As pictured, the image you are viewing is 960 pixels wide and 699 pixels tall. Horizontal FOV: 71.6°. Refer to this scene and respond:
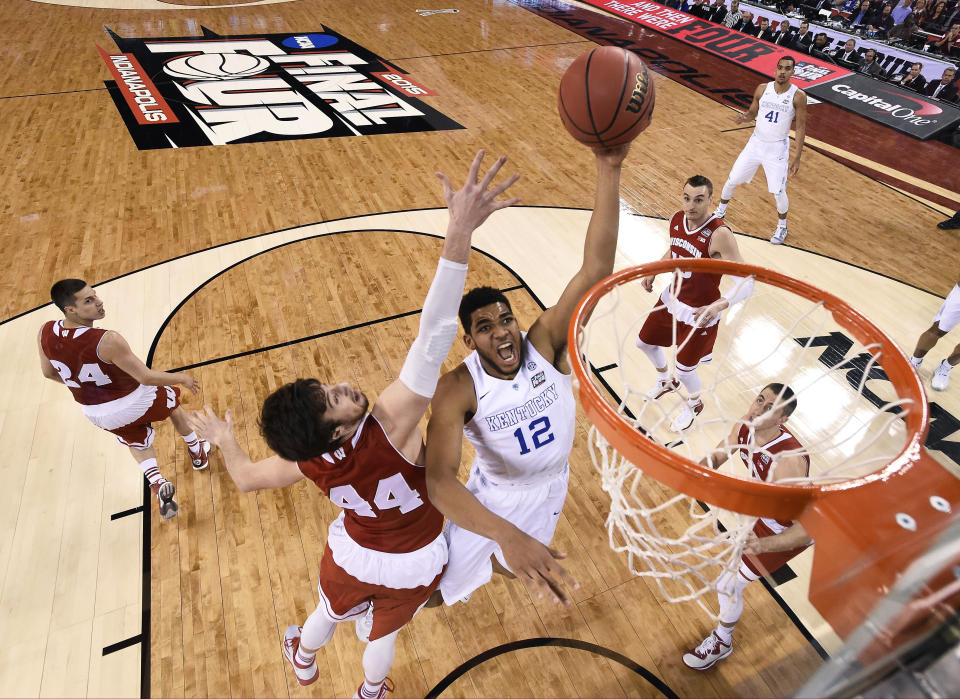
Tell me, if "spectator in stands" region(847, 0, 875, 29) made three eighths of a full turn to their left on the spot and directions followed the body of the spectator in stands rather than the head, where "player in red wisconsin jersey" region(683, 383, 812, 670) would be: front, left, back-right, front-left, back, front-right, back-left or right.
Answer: right

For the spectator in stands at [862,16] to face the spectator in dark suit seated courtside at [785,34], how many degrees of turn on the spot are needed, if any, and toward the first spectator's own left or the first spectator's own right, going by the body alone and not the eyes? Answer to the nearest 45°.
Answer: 0° — they already face them

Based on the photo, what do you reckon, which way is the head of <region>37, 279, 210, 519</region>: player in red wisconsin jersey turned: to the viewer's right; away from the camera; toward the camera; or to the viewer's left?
to the viewer's right

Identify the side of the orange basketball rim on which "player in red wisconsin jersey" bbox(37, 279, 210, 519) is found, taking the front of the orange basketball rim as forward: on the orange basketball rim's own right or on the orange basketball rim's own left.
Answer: on the orange basketball rim's own left

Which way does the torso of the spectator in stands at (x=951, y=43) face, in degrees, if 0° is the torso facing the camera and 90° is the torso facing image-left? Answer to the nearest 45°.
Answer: approximately 45°

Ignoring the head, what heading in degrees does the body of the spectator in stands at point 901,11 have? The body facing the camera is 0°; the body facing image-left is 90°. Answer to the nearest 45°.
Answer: approximately 45°

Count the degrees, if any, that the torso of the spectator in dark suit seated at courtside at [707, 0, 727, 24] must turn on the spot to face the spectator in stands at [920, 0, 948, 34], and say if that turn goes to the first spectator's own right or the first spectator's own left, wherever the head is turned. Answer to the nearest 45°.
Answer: approximately 135° to the first spectator's own left

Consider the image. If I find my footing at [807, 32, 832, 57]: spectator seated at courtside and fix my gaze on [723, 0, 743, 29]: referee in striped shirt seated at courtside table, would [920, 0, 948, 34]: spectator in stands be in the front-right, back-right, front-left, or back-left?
back-right

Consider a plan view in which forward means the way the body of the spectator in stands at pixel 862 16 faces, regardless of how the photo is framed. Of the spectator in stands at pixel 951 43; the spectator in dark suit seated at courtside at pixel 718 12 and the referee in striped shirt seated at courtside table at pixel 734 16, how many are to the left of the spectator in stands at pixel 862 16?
1

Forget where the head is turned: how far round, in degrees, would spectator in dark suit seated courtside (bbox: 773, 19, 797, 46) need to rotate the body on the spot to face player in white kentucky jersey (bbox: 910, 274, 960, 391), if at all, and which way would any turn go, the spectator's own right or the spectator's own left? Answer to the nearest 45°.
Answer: approximately 45° to the spectator's own left
